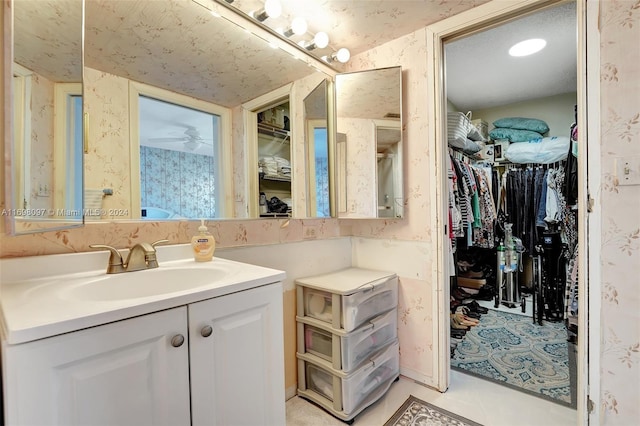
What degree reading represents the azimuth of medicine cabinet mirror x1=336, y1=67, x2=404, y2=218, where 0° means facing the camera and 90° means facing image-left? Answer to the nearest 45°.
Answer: approximately 45°

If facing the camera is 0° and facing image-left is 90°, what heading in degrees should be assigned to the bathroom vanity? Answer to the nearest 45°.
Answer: approximately 315°

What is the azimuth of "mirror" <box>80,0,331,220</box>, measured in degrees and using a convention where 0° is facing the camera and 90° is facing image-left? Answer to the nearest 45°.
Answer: approximately 315°

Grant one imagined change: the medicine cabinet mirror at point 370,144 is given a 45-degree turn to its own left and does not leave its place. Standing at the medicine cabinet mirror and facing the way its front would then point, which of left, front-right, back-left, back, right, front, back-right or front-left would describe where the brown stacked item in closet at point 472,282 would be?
back-left

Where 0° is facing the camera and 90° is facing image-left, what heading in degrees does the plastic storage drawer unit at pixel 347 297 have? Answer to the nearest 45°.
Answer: approximately 315°

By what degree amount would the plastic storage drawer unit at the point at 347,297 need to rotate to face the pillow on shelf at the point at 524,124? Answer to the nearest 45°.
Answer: approximately 90° to its left
